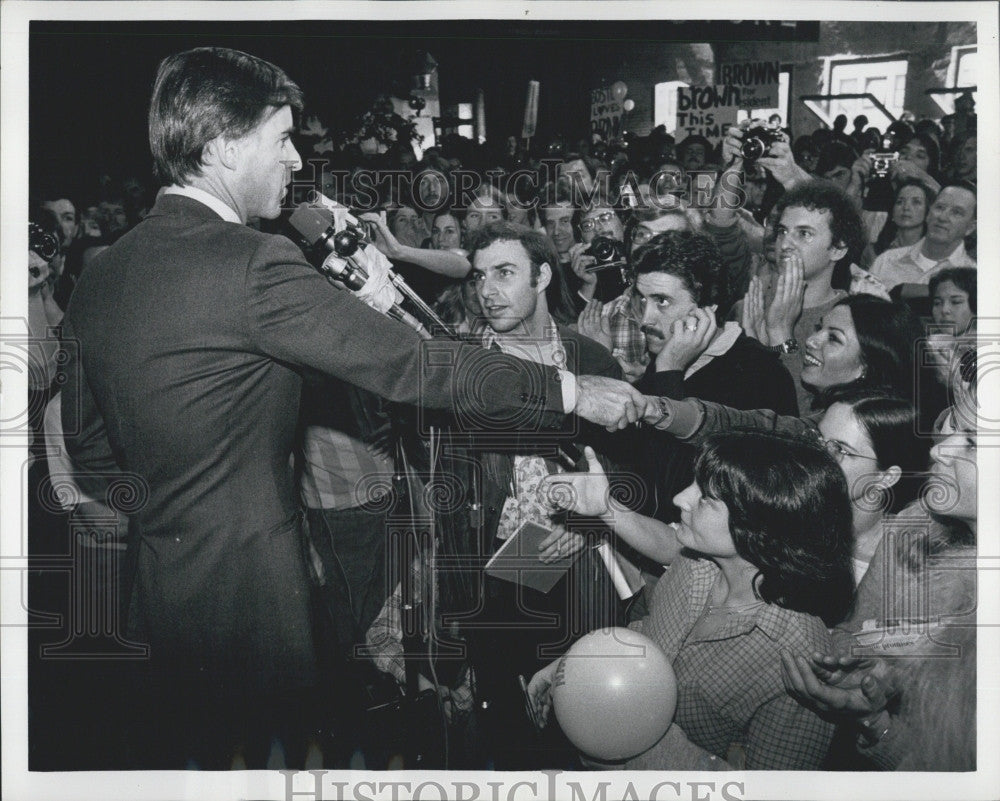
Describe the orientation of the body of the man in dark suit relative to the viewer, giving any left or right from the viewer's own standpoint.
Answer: facing away from the viewer and to the right of the viewer

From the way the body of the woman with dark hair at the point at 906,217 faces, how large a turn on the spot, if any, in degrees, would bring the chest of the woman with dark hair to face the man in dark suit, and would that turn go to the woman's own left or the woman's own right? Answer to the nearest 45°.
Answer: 0° — they already face them

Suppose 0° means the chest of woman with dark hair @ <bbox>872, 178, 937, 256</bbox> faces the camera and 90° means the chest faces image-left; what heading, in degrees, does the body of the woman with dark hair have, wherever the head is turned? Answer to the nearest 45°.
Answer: approximately 45°

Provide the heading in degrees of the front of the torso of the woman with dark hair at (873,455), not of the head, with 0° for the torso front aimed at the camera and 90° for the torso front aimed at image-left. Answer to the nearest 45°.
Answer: approximately 90°

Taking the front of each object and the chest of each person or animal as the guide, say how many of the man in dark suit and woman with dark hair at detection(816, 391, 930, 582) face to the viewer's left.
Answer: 1

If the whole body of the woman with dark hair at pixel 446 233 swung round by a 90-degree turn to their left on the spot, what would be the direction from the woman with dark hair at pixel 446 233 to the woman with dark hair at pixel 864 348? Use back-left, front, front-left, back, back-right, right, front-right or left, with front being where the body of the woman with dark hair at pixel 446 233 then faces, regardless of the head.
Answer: front-right

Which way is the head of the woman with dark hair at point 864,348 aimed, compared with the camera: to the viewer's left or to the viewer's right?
to the viewer's left

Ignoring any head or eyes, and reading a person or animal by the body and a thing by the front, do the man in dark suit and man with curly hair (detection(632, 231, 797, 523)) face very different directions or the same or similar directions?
very different directions

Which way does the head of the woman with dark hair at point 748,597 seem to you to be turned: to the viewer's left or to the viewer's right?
to the viewer's left
